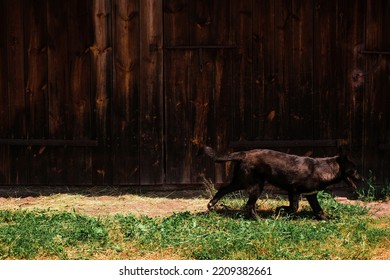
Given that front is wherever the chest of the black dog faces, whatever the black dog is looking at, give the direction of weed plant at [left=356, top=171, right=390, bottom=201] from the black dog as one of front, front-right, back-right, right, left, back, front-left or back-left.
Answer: front-left

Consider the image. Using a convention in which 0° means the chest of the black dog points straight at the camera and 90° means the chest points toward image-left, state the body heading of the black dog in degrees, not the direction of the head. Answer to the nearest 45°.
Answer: approximately 270°
